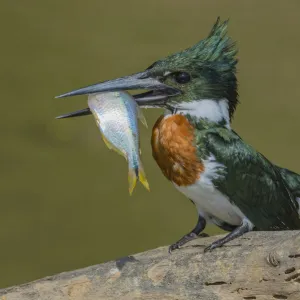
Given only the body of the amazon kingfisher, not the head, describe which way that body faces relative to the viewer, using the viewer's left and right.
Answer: facing to the left of the viewer
